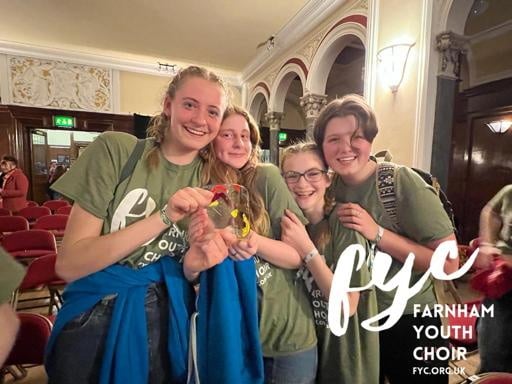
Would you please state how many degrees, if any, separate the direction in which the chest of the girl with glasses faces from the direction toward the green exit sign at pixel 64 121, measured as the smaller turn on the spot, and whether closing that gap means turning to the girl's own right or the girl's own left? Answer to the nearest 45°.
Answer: approximately 90° to the girl's own right

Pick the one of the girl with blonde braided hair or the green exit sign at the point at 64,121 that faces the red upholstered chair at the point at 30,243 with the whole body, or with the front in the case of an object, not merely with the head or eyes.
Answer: the green exit sign

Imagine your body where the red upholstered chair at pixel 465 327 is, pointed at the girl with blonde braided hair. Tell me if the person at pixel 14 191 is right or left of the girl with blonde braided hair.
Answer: right

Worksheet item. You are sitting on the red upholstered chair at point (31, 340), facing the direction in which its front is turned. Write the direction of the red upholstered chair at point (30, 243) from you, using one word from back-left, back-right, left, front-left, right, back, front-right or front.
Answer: back-right

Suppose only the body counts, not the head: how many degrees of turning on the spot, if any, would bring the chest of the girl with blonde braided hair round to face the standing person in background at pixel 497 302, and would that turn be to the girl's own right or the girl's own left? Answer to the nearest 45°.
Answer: approximately 45° to the girl's own left

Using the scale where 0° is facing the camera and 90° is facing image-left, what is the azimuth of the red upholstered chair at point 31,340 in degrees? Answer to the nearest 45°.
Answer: approximately 45°

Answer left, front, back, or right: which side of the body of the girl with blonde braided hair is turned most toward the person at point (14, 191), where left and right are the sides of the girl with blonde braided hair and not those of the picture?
back

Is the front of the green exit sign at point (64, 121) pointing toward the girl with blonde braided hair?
yes
